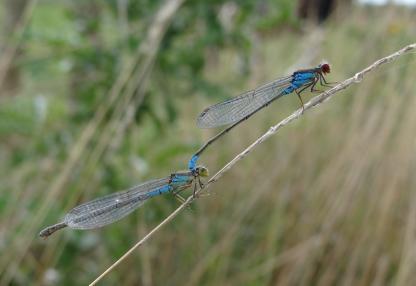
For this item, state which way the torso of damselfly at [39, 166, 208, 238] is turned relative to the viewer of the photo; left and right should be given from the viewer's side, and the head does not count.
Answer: facing to the right of the viewer

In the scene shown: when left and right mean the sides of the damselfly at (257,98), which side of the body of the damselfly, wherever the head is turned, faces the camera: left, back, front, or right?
right

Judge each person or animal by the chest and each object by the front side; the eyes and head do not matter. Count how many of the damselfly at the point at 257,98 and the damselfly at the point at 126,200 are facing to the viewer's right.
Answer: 2
